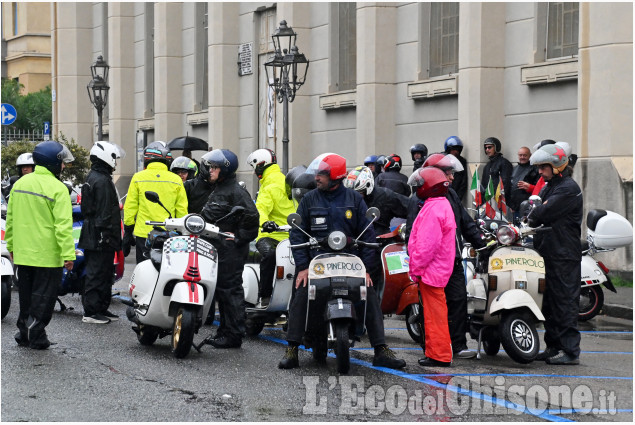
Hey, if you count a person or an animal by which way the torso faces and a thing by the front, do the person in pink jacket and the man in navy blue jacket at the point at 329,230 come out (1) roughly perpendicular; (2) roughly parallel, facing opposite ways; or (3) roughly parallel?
roughly perpendicular

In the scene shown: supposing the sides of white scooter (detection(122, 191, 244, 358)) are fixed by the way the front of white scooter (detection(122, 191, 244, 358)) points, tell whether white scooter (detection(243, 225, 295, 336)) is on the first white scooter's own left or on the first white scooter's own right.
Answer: on the first white scooter's own left

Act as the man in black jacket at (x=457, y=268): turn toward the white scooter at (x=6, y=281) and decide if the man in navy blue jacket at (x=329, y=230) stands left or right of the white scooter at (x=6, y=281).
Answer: left

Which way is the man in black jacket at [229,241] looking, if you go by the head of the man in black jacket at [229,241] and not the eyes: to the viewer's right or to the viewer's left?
to the viewer's left

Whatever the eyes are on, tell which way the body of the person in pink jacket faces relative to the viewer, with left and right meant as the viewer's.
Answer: facing to the left of the viewer

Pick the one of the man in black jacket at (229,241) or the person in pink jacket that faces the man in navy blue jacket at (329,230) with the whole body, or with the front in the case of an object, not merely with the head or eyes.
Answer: the person in pink jacket

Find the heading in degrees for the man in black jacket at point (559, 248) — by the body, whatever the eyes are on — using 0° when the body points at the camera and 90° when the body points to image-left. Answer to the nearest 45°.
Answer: approximately 90°

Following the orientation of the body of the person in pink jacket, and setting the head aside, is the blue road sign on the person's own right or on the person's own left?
on the person's own right

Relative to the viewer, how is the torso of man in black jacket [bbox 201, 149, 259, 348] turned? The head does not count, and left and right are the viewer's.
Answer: facing to the left of the viewer
